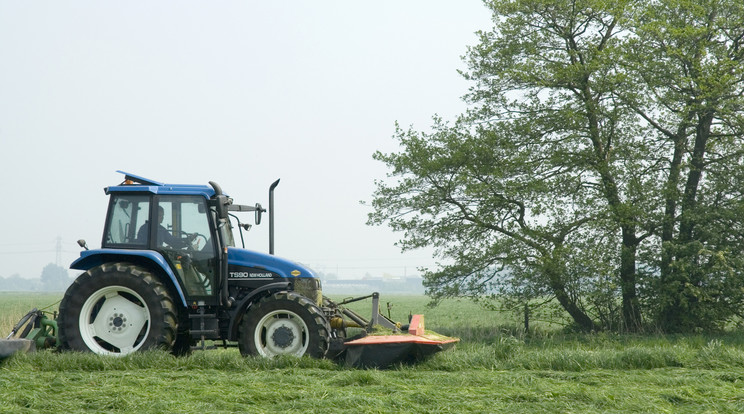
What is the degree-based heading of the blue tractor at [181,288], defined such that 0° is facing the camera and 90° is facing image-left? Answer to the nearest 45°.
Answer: approximately 270°

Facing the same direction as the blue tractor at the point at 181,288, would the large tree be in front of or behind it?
in front
